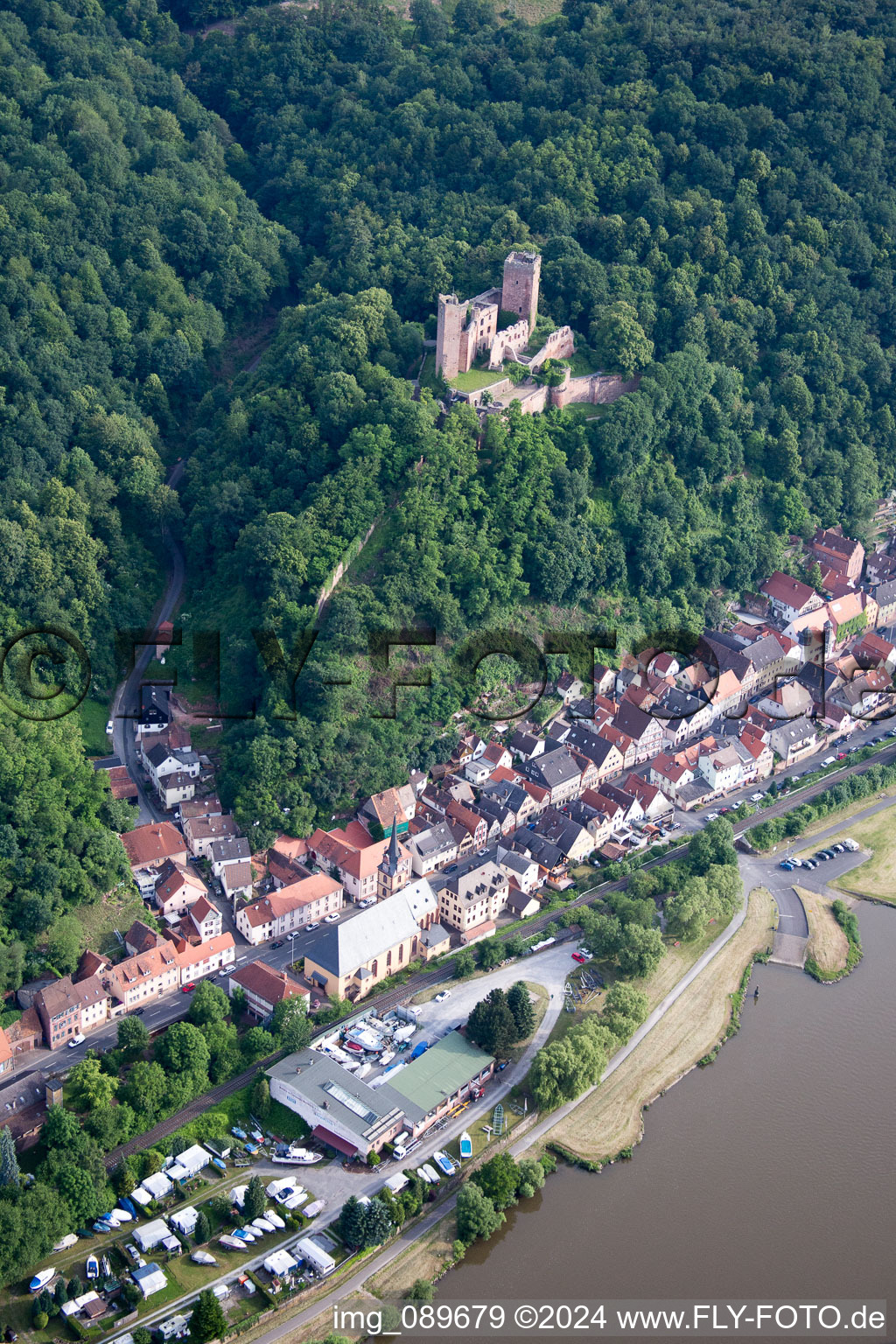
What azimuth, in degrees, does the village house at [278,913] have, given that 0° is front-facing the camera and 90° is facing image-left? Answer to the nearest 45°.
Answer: approximately 315°

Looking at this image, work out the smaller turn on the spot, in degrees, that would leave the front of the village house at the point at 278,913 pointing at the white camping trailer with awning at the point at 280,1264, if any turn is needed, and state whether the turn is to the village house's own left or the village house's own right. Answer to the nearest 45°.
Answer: approximately 45° to the village house's own right

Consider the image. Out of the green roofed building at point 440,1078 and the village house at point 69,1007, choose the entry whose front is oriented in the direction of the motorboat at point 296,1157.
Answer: the village house

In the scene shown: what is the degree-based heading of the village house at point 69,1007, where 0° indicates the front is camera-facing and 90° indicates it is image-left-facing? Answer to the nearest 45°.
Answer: approximately 315°
